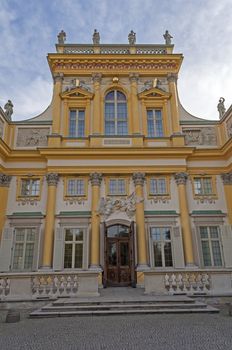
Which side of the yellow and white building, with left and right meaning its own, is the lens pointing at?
front
